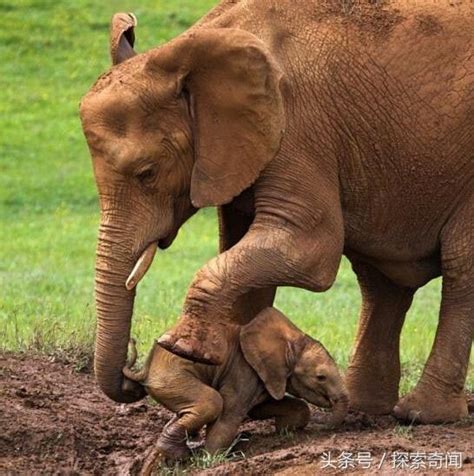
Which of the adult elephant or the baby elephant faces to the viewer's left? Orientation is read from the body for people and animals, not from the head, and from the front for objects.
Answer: the adult elephant

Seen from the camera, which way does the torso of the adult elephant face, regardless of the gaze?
to the viewer's left

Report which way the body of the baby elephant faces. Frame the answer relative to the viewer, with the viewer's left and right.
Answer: facing to the right of the viewer

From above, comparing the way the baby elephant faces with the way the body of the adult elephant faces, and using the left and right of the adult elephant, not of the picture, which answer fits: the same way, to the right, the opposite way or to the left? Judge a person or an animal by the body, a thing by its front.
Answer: the opposite way

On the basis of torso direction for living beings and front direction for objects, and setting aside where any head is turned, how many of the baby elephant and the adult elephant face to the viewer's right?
1
